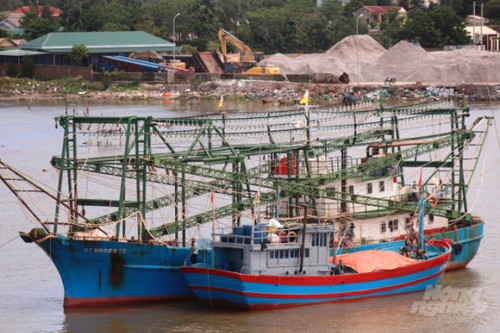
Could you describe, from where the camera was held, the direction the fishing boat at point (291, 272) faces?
facing away from the viewer and to the right of the viewer

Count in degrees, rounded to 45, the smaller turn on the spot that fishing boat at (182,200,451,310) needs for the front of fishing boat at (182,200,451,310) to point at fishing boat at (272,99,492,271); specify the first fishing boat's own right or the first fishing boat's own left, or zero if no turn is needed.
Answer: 0° — it already faces it
